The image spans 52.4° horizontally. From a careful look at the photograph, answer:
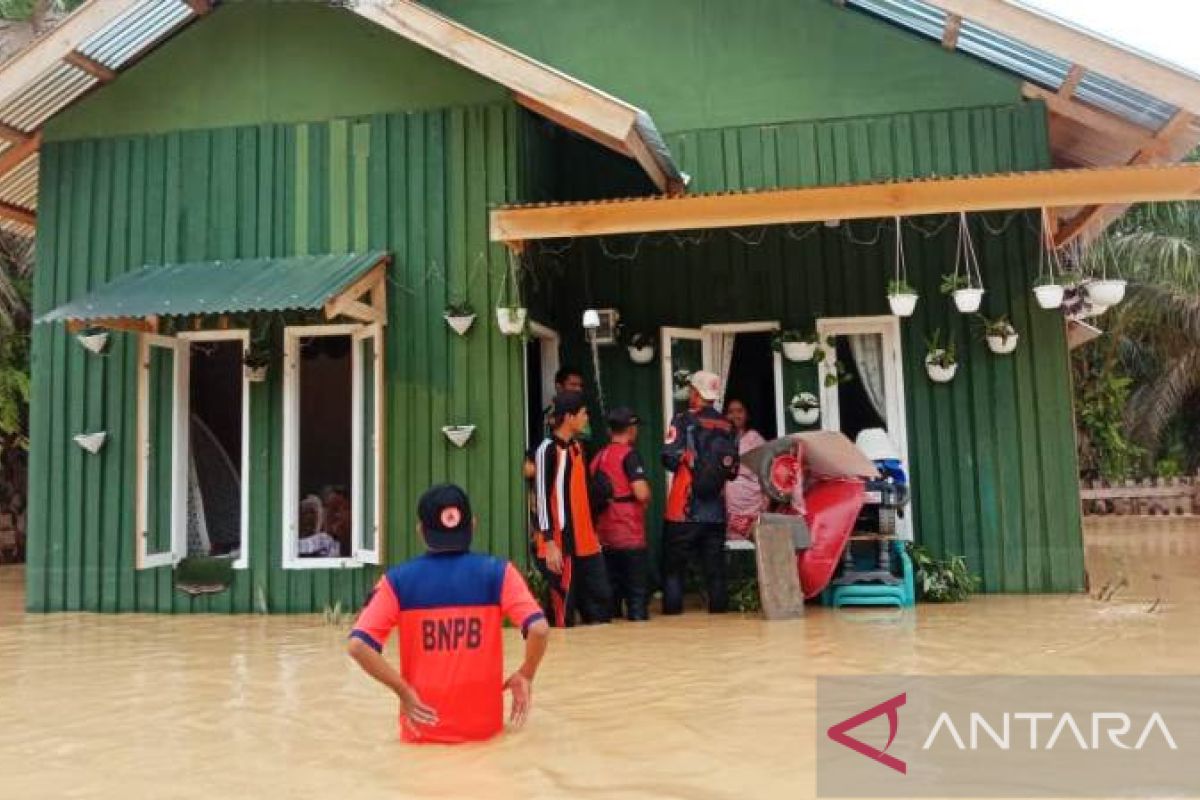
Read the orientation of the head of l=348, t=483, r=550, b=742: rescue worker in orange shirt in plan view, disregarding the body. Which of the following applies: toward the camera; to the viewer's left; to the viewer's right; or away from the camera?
away from the camera

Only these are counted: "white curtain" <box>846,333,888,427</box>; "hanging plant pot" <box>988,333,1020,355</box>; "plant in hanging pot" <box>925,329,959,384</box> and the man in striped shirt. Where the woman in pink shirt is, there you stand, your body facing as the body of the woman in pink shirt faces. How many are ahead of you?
1

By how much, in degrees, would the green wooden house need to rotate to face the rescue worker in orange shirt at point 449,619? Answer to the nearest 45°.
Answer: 0° — it already faces them

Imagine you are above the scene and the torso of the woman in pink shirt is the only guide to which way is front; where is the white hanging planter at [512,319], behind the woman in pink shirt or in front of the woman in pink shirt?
in front

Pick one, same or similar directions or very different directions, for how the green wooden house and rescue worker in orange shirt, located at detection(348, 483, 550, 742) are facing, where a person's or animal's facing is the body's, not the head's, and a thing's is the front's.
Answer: very different directions

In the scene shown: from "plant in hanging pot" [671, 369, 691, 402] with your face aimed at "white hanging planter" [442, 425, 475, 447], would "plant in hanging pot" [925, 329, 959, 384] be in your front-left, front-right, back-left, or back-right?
back-left

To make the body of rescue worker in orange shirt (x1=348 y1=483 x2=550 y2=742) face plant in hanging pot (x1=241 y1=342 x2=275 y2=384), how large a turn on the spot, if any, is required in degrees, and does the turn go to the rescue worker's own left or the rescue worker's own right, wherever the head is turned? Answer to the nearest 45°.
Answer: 0° — they already face it

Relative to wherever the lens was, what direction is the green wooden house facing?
facing the viewer

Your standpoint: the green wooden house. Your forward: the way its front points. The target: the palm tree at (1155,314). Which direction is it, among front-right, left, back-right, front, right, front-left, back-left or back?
back-left

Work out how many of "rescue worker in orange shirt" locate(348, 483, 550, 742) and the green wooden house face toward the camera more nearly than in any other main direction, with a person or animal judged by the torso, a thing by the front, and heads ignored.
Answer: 1

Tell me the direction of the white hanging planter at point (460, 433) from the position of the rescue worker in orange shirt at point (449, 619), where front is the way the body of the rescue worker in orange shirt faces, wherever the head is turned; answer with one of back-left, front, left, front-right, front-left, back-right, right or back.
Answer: front

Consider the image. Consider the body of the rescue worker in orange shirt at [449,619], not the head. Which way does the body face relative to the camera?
away from the camera

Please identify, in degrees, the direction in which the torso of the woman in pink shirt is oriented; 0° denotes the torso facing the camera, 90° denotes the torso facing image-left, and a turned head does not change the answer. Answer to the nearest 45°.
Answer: approximately 45°

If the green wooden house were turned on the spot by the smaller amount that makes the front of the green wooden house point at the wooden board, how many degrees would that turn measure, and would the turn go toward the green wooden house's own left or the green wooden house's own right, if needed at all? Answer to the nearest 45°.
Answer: approximately 45° to the green wooden house's own left

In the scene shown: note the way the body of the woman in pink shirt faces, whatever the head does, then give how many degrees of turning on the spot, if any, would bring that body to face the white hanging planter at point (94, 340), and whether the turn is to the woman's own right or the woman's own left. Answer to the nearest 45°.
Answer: approximately 45° to the woman's own right

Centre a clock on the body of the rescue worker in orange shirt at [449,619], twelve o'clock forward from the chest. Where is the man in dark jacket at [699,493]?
The man in dark jacket is roughly at 1 o'clock from the rescue worker in orange shirt.
